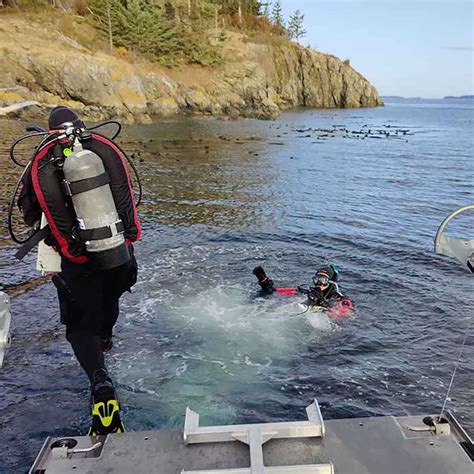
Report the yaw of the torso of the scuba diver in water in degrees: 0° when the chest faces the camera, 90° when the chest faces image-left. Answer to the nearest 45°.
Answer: approximately 45°

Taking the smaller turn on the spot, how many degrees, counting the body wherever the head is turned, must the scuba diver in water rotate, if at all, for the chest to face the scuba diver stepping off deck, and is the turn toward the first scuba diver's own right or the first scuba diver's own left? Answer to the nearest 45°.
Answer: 0° — they already face them
